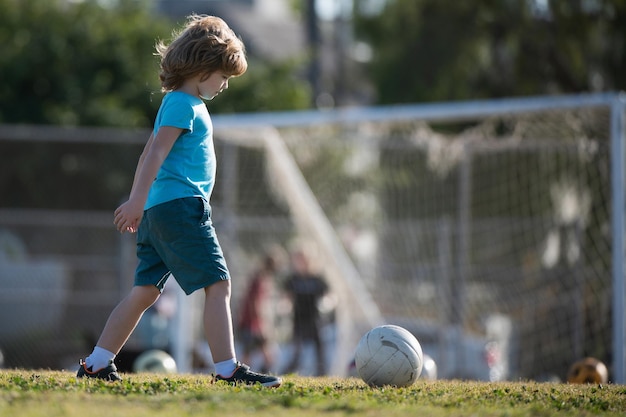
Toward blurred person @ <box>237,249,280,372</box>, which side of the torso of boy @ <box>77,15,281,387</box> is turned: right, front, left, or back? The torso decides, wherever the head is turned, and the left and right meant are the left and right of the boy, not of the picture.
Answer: left

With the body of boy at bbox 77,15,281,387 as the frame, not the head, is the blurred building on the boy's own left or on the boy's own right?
on the boy's own left

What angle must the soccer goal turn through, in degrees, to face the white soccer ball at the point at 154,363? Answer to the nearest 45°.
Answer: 0° — it already faces it

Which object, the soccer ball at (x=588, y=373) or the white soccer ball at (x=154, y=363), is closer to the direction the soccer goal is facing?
the white soccer ball

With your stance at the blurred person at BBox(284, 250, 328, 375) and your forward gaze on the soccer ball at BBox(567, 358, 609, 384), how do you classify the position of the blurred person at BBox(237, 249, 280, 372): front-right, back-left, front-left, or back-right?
back-right

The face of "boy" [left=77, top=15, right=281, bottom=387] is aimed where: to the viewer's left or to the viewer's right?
to the viewer's right
